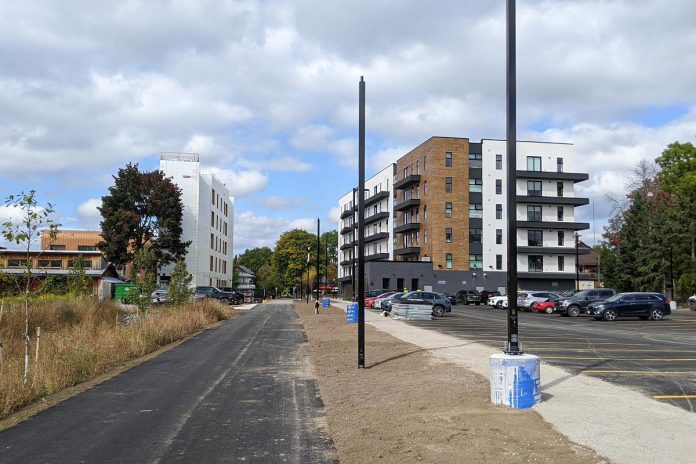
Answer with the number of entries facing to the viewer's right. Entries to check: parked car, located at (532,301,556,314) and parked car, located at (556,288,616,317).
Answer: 0

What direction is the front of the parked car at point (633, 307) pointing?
to the viewer's left

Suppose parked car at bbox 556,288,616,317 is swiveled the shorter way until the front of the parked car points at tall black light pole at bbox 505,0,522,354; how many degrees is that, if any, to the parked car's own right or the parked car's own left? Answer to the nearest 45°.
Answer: approximately 45° to the parked car's own left

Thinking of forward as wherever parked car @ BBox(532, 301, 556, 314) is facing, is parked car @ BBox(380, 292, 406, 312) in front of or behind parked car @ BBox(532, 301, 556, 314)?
in front

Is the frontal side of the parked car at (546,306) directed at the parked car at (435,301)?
yes

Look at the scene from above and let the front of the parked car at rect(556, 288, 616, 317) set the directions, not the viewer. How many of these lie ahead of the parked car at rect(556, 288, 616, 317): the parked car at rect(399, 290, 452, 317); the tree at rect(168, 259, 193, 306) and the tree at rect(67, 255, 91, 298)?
3

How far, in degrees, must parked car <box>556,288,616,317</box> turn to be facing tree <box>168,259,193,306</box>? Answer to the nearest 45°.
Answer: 0° — it already faces it

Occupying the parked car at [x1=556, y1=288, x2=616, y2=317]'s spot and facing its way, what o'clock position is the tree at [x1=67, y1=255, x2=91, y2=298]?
The tree is roughly at 12 o'clock from the parked car.

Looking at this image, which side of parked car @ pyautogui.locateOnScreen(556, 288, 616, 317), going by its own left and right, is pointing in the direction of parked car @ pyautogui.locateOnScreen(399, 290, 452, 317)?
front

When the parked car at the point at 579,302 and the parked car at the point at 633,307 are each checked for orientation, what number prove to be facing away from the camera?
0

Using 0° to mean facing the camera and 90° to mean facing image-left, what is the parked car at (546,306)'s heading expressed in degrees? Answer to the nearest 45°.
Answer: approximately 45°
